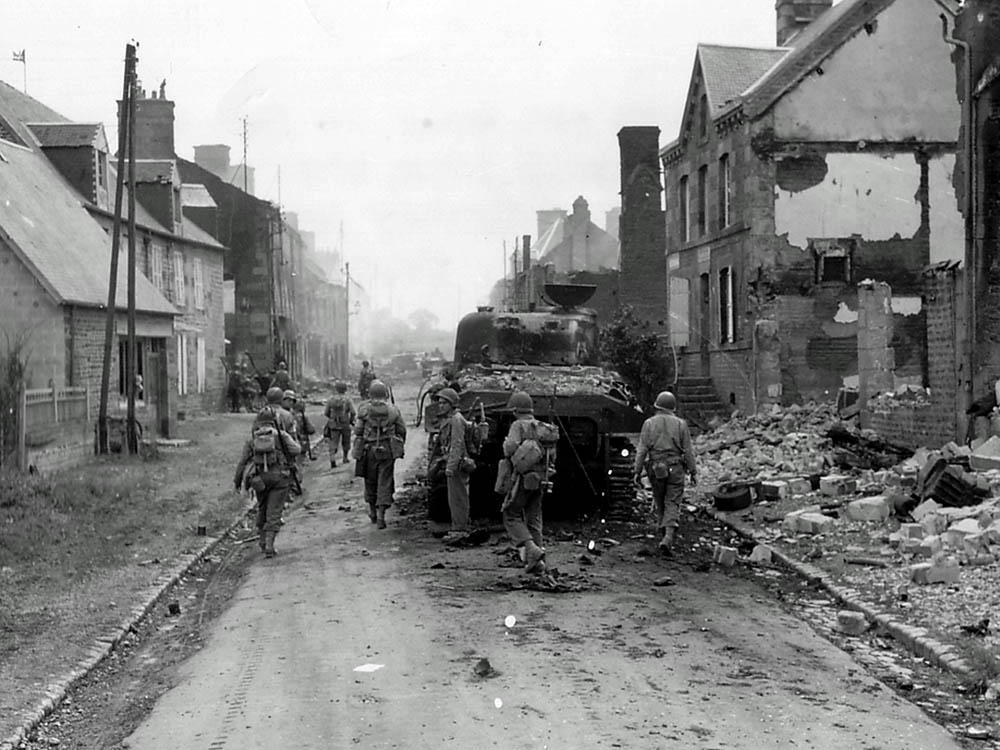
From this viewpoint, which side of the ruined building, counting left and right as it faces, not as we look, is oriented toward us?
left

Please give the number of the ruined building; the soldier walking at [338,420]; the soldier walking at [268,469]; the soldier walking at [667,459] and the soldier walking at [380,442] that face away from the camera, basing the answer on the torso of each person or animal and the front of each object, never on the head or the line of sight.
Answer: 4

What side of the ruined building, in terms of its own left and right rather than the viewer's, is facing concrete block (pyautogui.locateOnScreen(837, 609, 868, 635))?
left

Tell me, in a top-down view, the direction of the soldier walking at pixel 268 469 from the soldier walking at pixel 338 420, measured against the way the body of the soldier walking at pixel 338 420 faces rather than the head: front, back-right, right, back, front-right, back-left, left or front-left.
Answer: back

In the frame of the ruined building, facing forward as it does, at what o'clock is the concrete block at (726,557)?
The concrete block is roughly at 9 o'clock from the ruined building.

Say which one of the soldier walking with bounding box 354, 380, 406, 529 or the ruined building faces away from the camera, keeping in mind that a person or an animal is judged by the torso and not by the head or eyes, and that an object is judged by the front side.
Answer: the soldier walking

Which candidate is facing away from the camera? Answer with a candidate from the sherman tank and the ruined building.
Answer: the sherman tank

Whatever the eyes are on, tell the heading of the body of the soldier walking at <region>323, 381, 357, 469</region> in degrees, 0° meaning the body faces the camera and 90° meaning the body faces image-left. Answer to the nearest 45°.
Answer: approximately 180°

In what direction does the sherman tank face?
away from the camera

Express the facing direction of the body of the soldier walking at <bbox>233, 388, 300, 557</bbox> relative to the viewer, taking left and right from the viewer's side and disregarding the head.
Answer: facing away from the viewer

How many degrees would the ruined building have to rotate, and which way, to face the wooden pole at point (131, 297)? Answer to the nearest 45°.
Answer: approximately 45° to its left

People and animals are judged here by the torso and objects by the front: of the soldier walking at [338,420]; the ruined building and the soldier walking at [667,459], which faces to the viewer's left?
the ruined building

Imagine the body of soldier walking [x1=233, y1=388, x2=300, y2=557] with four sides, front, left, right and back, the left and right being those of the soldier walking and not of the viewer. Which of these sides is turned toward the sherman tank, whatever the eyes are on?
right

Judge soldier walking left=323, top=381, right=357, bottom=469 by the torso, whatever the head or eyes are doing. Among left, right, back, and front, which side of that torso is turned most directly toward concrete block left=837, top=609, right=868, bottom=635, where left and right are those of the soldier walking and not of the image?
back
